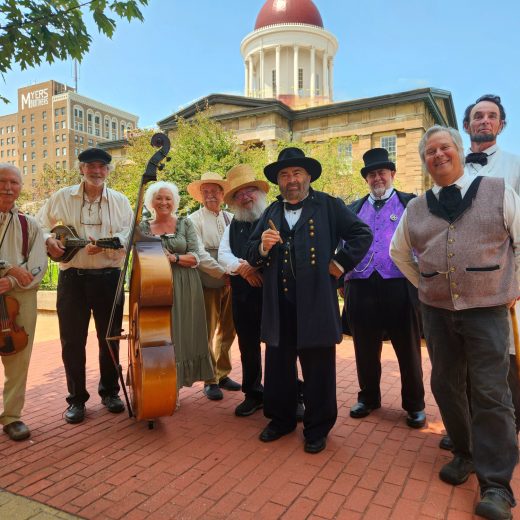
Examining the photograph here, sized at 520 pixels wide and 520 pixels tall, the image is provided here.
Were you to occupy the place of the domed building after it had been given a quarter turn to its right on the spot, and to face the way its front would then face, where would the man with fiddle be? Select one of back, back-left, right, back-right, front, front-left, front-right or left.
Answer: back-left

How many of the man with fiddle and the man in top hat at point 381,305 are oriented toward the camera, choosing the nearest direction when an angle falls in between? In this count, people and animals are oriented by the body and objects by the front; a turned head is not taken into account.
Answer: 2

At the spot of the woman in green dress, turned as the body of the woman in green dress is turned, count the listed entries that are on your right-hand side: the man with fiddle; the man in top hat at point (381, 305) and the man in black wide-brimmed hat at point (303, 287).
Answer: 1

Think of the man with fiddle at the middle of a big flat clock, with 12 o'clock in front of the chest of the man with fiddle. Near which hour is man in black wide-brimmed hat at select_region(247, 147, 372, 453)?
The man in black wide-brimmed hat is roughly at 10 o'clock from the man with fiddle.

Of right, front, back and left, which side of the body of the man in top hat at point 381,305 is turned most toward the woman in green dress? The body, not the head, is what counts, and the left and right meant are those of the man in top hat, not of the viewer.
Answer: right

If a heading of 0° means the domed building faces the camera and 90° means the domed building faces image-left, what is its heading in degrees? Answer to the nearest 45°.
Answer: approximately 45°

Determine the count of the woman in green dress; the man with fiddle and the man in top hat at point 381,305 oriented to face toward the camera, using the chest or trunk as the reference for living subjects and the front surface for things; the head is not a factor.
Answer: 3

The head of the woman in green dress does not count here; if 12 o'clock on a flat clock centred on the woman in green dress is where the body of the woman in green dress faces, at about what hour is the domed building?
The domed building is roughly at 7 o'clock from the woman in green dress.

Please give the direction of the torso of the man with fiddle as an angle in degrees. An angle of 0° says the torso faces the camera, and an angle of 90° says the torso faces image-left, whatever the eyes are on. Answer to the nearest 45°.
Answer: approximately 0°

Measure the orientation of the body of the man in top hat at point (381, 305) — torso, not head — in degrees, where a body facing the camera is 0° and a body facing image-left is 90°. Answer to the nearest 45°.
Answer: approximately 0°

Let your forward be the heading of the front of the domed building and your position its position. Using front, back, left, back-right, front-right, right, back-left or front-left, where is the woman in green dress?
front-left

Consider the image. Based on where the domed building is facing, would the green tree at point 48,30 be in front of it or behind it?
in front
